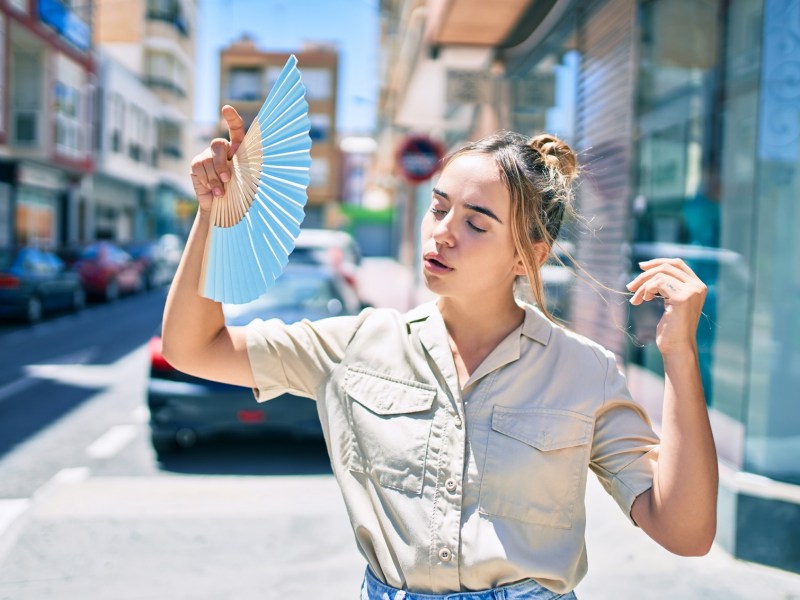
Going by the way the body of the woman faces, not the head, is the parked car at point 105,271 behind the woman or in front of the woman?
behind

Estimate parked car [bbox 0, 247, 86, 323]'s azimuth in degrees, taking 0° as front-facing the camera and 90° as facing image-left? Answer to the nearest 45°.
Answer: approximately 225°

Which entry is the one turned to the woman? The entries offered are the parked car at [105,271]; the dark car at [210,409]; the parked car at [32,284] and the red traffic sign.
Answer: the red traffic sign

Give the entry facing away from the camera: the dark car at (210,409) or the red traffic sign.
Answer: the dark car

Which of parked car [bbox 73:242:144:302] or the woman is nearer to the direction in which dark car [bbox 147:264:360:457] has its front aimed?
the parked car

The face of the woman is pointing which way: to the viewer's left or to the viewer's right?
to the viewer's left

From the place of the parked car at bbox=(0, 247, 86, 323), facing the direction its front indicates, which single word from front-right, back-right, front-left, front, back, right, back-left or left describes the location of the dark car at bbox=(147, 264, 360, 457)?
back-right

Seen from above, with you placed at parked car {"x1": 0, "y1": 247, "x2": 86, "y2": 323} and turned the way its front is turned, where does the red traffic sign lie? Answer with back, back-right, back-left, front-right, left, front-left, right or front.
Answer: right

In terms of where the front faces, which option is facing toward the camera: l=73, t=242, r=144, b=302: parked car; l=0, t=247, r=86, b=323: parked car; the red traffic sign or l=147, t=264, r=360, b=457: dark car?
the red traffic sign

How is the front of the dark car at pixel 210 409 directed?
away from the camera

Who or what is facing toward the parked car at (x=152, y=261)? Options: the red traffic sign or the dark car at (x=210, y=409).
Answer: the dark car

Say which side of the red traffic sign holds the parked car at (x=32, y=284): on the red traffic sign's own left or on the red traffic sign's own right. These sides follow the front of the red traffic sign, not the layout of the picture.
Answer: on the red traffic sign's own right
